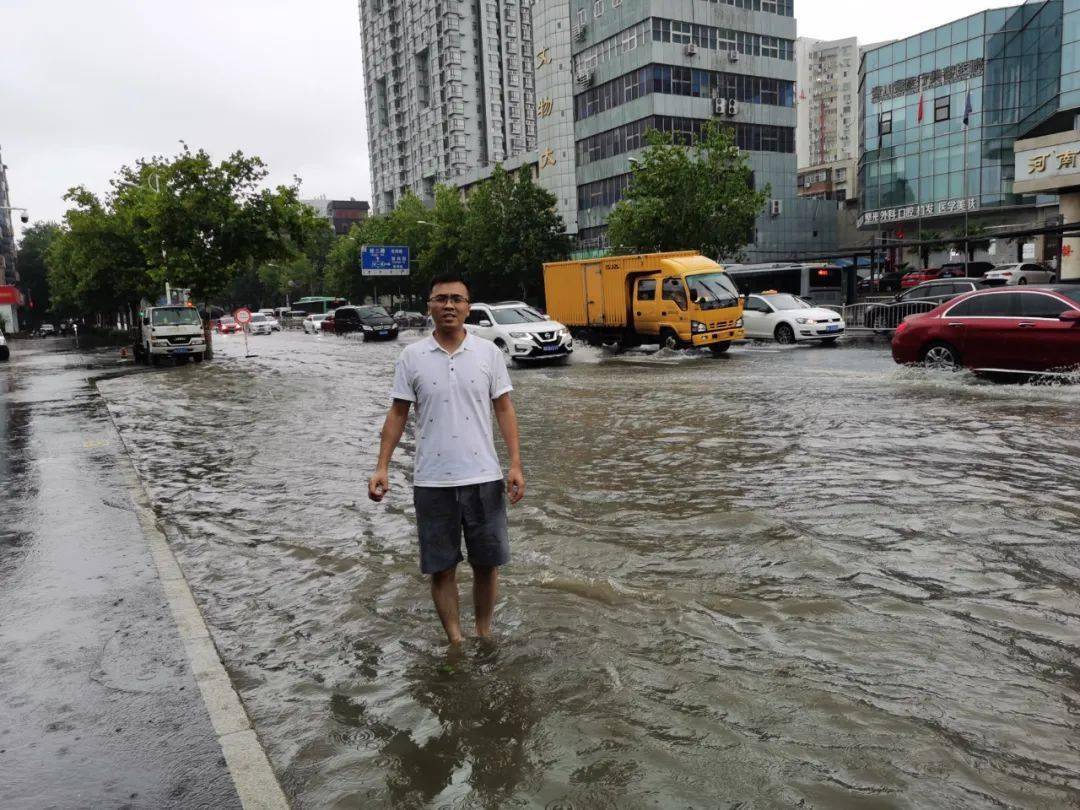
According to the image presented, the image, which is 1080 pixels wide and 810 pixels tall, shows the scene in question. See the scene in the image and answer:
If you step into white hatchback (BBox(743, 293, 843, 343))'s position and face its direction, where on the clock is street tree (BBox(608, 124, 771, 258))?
The street tree is roughly at 7 o'clock from the white hatchback.

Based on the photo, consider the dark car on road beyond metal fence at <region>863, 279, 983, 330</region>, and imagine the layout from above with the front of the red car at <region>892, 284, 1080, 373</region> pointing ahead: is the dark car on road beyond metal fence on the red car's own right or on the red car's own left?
on the red car's own left

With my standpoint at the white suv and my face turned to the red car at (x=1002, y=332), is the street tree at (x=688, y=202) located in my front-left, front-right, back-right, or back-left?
back-left

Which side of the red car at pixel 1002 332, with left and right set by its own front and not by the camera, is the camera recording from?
right

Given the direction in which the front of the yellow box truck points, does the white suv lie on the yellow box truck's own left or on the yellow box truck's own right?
on the yellow box truck's own right

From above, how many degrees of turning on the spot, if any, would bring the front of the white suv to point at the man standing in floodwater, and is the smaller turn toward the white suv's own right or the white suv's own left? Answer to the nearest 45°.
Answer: approximately 45° to the white suv's own right
